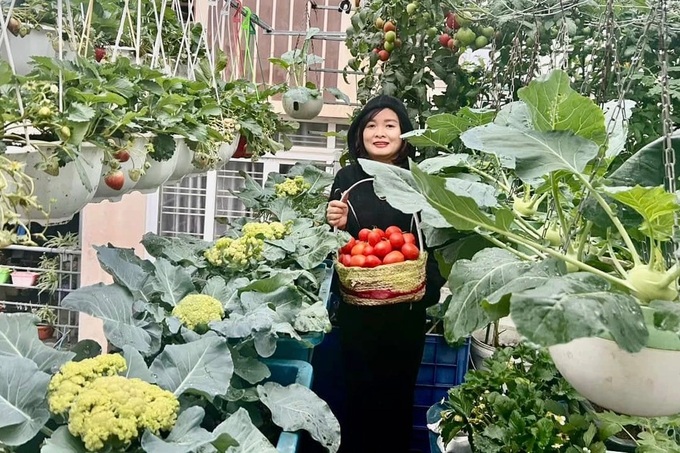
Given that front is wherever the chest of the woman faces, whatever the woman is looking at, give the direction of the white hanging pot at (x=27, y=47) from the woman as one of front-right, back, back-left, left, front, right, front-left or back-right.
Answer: front-right

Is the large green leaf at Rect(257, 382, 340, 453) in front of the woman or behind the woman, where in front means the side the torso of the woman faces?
in front

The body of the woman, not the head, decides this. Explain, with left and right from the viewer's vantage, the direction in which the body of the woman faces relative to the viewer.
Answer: facing the viewer

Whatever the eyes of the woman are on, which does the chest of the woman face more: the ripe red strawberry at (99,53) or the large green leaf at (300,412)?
the large green leaf

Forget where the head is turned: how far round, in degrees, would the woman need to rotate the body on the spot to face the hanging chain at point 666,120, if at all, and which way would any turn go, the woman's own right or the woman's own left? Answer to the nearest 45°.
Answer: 0° — they already face it

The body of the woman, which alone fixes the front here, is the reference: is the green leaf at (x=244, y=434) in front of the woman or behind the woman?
in front

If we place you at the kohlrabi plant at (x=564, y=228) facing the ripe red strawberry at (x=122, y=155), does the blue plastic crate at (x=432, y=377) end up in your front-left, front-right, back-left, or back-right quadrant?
front-right

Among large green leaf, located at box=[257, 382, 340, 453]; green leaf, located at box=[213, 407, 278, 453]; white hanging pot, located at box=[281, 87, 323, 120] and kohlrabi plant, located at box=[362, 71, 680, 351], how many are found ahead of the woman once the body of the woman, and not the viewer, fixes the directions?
3

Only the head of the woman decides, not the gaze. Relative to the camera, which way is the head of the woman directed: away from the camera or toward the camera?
toward the camera
